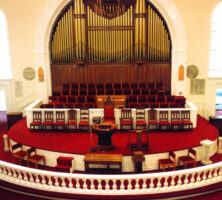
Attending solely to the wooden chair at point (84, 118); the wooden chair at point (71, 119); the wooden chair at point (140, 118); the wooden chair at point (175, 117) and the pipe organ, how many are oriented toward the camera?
5

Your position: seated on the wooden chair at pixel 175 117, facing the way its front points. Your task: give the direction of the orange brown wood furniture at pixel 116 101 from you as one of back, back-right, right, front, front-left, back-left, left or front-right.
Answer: right

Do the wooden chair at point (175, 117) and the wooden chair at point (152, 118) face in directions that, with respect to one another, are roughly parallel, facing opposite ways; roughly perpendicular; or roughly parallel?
roughly parallel

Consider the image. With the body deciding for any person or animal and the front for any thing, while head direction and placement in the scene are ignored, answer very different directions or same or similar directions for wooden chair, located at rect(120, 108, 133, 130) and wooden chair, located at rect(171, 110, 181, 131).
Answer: same or similar directions

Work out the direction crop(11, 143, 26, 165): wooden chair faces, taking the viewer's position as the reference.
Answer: facing the viewer and to the right of the viewer

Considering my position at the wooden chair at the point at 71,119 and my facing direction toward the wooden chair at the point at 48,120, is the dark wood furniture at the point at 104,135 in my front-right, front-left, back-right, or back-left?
back-left

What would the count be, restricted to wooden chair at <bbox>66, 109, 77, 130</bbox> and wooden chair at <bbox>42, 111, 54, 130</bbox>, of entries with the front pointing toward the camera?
2

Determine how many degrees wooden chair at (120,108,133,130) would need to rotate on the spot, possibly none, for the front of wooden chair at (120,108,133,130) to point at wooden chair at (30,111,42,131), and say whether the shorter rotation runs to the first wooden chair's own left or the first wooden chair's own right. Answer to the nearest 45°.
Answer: approximately 90° to the first wooden chair's own right

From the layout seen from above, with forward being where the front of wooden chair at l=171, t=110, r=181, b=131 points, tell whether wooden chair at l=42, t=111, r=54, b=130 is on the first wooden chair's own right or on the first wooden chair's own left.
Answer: on the first wooden chair's own right

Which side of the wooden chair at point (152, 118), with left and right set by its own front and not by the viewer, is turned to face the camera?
front

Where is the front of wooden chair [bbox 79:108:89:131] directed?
toward the camera

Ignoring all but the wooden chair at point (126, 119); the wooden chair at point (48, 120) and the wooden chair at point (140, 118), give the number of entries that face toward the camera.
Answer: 3

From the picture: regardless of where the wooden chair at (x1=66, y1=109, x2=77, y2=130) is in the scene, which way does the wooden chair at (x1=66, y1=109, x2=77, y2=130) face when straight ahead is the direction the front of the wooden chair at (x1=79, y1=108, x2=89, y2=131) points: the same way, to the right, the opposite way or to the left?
the same way

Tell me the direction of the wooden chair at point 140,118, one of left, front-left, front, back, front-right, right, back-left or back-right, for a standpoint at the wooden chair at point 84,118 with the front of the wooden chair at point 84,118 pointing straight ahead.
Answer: left

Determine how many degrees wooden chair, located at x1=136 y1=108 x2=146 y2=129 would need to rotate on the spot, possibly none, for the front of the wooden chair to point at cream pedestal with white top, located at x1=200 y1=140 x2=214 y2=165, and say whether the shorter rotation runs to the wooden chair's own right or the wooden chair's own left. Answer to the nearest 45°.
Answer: approximately 45° to the wooden chair's own left
